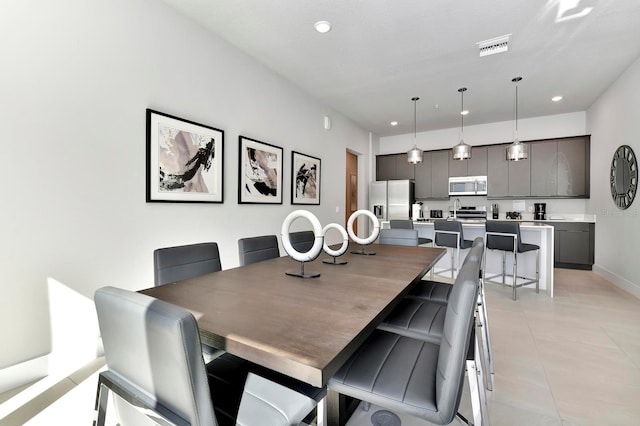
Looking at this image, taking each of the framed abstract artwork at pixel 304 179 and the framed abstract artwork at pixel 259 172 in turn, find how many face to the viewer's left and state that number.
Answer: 0

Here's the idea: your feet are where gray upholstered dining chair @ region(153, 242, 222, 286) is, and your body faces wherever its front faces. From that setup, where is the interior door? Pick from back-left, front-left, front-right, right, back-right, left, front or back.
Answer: left

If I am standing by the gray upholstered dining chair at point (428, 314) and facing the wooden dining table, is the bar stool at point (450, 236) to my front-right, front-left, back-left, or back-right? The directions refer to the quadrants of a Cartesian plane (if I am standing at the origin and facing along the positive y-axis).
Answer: back-right

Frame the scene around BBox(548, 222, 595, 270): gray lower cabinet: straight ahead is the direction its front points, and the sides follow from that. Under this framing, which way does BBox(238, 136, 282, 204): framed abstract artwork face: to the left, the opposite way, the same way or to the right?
to the left

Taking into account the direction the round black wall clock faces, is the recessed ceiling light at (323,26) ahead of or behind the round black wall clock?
ahead

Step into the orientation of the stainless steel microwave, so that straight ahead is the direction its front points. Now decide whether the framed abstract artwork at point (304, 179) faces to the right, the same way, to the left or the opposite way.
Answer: to the left

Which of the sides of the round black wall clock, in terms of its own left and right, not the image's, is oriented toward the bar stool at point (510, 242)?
front

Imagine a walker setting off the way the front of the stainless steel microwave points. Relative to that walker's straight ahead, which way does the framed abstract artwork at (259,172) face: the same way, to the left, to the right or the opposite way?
to the left

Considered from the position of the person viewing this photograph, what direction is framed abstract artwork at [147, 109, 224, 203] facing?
facing the viewer and to the right of the viewer

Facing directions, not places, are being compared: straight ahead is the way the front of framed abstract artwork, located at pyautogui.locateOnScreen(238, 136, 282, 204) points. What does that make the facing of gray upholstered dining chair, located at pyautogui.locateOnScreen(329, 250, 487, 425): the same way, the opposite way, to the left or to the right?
the opposite way

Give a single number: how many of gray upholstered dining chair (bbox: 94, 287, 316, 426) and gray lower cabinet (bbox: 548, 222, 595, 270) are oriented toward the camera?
1

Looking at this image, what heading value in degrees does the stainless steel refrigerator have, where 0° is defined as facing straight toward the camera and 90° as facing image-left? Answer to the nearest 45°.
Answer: approximately 0°

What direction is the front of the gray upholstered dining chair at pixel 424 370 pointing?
to the viewer's left

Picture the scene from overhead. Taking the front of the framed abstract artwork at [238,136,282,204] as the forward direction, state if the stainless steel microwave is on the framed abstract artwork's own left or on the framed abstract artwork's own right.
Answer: on the framed abstract artwork's own left

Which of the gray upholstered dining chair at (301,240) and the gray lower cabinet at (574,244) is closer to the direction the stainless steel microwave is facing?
the gray upholstered dining chair

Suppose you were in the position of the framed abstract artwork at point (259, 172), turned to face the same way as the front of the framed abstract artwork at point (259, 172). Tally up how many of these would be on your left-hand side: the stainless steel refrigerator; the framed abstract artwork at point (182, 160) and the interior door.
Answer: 2

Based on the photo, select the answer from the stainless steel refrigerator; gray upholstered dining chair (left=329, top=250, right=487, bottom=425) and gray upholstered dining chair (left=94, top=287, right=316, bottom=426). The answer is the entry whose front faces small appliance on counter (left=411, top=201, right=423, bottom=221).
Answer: gray upholstered dining chair (left=94, top=287, right=316, bottom=426)

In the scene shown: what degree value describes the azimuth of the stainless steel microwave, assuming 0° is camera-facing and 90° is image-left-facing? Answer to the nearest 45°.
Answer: approximately 0°
